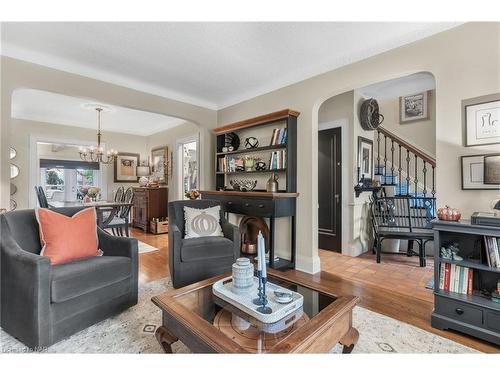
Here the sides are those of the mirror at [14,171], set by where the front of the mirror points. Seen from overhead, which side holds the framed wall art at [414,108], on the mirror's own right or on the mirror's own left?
on the mirror's own left

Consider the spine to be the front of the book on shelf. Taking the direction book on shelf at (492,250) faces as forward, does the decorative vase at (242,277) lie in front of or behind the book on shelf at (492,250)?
in front

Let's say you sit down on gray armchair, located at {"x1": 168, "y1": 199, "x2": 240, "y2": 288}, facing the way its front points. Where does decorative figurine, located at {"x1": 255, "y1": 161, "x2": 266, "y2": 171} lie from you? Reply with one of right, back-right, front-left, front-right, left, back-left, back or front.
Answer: left

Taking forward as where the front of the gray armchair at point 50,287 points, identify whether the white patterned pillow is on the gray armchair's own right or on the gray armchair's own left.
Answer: on the gray armchair's own left

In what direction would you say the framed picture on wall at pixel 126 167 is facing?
toward the camera

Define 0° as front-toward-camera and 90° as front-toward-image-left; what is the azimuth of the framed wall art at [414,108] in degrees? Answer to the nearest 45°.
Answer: approximately 45°

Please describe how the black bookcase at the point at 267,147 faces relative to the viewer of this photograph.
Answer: facing the viewer and to the left of the viewer

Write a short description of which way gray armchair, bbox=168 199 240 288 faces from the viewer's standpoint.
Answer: facing the viewer and to the right of the viewer

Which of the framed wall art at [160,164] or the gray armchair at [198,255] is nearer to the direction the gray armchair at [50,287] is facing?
the gray armchair

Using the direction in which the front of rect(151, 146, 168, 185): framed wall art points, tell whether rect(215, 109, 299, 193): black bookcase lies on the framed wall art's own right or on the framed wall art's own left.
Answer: on the framed wall art's own left

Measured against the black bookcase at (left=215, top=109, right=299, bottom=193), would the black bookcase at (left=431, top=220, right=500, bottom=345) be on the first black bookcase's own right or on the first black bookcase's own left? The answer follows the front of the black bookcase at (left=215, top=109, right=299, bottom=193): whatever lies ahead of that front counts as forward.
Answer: on the first black bookcase's own left

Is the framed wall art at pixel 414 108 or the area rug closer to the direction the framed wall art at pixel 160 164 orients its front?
the area rug
